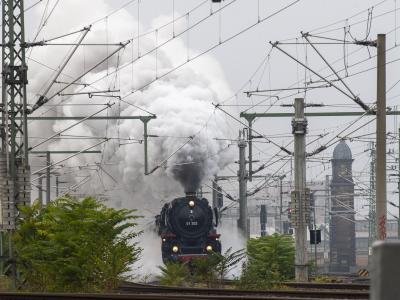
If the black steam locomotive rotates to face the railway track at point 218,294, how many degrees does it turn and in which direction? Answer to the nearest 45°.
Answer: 0° — it already faces it

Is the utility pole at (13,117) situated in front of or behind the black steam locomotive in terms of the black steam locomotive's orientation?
in front

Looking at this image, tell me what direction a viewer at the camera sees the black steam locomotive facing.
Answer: facing the viewer

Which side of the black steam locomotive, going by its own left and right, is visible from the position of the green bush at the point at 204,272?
front

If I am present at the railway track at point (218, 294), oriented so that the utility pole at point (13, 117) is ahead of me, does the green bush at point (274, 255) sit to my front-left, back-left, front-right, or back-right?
front-right

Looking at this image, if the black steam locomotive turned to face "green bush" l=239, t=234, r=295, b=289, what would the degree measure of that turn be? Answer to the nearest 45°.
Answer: approximately 45° to its left

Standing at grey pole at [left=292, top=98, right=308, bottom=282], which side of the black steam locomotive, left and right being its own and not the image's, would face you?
front

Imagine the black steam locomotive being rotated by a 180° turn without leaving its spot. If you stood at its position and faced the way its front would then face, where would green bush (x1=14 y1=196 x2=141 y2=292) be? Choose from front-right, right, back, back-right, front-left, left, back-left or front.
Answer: back
